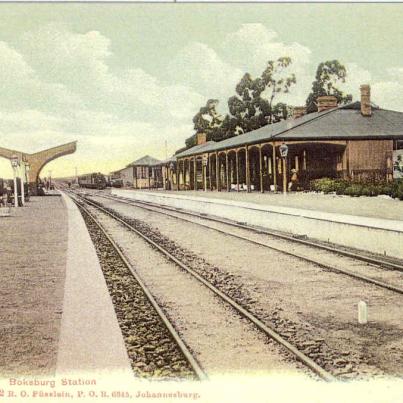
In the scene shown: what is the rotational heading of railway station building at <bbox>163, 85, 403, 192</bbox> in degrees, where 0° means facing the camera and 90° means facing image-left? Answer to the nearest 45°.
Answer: approximately 45°
